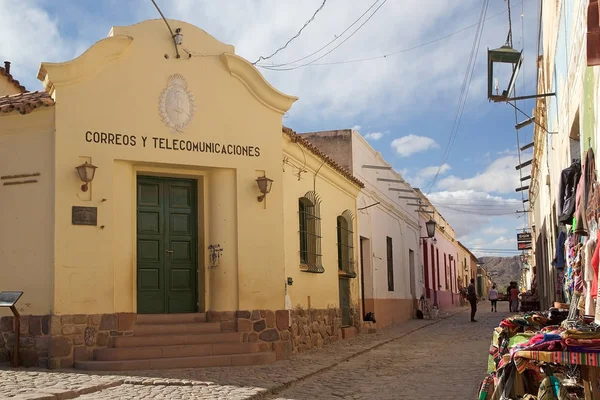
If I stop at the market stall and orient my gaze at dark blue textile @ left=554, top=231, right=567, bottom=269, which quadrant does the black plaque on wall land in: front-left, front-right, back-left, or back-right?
front-left

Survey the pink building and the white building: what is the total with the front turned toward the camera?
0

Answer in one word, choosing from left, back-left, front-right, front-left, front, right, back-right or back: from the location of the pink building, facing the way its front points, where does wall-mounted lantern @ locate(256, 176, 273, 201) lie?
right

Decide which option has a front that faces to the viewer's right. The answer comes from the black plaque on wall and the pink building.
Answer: the pink building

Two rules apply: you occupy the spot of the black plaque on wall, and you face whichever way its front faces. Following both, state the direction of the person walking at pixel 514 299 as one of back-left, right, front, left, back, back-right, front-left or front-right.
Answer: back-left

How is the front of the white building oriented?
to the viewer's right

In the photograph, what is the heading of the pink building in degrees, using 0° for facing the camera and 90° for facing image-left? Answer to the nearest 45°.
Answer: approximately 270°

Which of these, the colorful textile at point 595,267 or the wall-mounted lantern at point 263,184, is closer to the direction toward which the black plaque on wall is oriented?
the colorful textile

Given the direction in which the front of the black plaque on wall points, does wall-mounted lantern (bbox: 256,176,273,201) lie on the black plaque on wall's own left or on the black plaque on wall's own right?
on the black plaque on wall's own left

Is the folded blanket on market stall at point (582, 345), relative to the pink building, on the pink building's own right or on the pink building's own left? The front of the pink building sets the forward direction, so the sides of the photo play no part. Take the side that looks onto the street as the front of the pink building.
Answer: on the pink building's own right

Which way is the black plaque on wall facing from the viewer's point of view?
toward the camera

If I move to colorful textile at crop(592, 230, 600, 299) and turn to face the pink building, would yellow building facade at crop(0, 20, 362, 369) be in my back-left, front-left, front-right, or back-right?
front-left

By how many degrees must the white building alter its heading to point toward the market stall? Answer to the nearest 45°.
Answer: approximately 90° to its right

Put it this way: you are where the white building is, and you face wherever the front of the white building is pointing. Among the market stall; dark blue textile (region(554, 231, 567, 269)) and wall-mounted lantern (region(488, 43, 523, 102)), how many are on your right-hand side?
3

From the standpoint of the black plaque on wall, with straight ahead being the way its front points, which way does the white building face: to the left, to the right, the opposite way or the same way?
to the left
